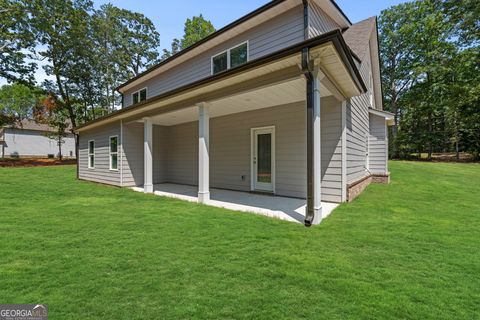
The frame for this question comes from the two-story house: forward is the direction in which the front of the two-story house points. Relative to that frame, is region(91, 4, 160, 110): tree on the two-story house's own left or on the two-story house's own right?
on the two-story house's own left

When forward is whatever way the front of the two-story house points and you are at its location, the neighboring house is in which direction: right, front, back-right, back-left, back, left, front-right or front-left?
left

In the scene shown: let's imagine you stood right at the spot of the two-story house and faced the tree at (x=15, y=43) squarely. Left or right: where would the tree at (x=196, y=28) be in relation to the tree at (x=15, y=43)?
right

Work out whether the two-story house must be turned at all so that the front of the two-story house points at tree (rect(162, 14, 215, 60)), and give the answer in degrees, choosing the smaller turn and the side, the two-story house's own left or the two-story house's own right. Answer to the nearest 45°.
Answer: approximately 45° to the two-story house's own left

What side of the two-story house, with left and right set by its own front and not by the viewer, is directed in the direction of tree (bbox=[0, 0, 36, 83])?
left

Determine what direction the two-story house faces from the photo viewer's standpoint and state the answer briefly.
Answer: facing away from the viewer and to the right of the viewer

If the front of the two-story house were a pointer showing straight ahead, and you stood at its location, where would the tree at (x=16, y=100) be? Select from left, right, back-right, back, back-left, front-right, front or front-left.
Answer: left

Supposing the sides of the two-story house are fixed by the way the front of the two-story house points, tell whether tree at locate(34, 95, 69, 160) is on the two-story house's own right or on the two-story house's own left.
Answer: on the two-story house's own left
